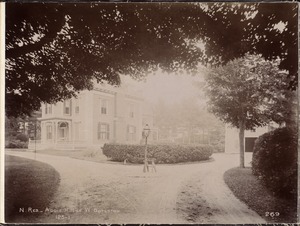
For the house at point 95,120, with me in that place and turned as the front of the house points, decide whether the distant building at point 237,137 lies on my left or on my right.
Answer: on my left

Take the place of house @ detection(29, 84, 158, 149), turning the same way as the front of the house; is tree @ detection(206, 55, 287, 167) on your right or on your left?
on your left
